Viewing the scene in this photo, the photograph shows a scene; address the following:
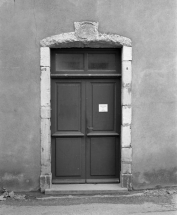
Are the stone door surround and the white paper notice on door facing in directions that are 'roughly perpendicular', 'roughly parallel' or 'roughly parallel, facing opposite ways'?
roughly parallel

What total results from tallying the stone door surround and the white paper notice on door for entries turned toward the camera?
2

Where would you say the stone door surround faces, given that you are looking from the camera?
facing the viewer

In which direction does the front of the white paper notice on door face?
toward the camera
